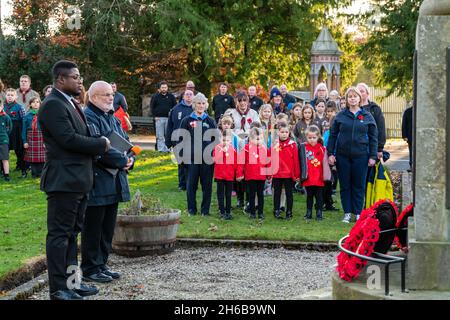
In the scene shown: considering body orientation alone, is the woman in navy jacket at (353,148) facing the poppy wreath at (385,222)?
yes

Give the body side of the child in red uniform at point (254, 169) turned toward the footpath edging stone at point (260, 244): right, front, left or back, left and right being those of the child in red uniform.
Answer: front

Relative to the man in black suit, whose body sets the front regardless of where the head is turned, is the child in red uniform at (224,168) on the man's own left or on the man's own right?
on the man's own left

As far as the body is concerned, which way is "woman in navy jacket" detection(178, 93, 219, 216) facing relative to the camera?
toward the camera

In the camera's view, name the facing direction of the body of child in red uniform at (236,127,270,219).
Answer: toward the camera

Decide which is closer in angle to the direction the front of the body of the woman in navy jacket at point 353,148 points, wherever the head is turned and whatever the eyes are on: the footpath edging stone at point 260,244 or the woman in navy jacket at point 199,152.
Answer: the footpath edging stone

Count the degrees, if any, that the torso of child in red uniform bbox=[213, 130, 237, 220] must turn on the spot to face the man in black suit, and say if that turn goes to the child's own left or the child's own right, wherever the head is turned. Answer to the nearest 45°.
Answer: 0° — they already face them

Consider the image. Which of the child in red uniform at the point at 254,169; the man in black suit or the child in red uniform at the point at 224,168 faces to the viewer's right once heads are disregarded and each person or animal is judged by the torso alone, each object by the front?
the man in black suit

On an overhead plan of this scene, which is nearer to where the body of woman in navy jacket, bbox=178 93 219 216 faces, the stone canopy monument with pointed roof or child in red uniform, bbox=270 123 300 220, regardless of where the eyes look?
the child in red uniform

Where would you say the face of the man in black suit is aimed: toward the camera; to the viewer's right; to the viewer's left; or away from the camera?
to the viewer's right

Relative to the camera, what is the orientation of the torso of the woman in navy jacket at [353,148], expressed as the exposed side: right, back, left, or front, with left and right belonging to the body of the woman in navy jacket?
front

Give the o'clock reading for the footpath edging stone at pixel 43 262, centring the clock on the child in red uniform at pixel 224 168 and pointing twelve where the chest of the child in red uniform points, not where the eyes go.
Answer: The footpath edging stone is roughly at 1 o'clock from the child in red uniform.

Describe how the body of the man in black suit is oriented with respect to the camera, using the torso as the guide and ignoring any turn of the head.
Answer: to the viewer's right

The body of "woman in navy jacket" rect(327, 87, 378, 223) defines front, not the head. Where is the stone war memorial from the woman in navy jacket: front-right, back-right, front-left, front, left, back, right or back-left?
front
